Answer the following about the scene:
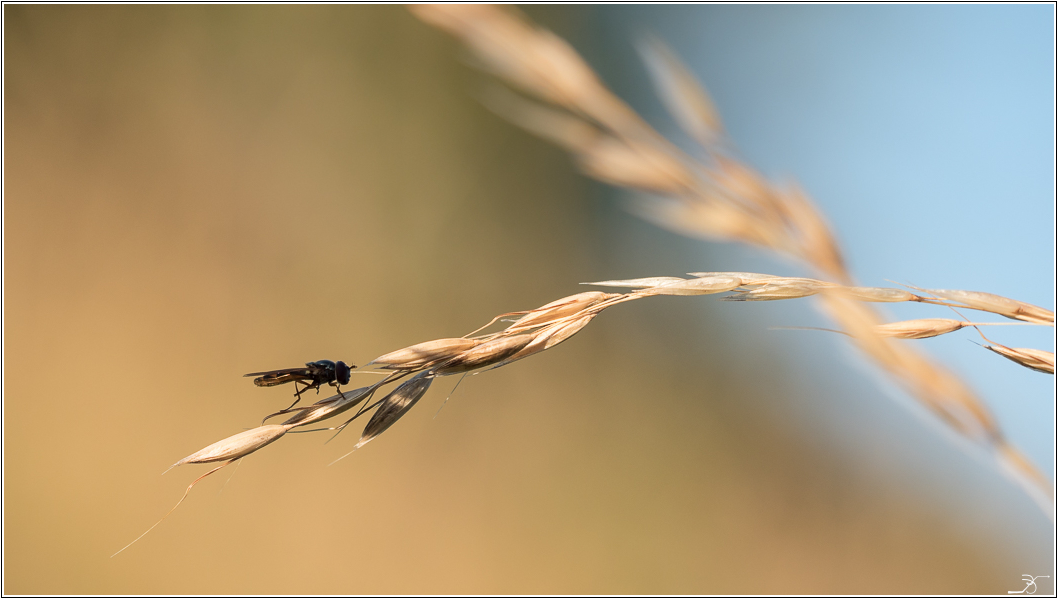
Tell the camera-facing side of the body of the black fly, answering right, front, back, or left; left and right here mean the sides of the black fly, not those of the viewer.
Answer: right
